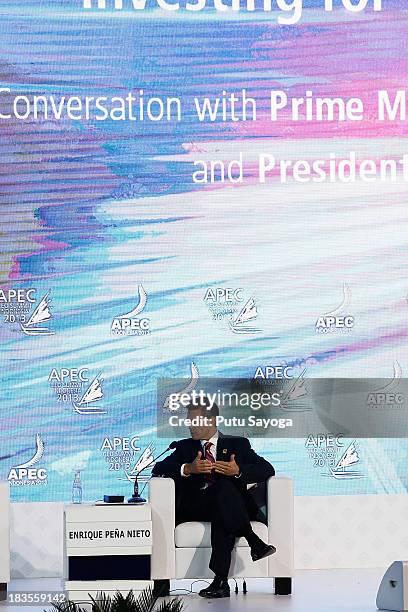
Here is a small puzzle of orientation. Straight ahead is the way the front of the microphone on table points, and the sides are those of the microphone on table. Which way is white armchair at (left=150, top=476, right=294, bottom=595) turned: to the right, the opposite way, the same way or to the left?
to the right

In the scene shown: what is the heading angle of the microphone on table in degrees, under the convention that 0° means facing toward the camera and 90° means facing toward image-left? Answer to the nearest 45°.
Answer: approximately 270°

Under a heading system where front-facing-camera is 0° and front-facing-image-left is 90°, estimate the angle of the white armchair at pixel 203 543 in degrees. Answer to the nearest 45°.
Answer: approximately 0°

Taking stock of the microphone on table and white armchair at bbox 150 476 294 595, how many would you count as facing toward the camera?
1
